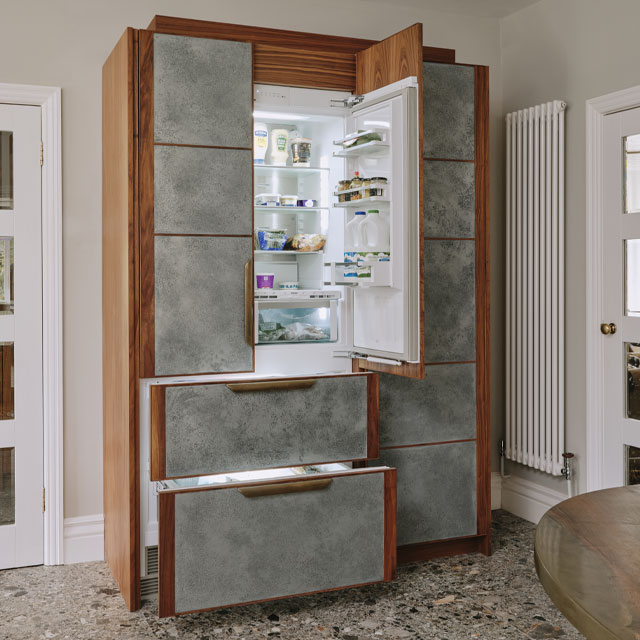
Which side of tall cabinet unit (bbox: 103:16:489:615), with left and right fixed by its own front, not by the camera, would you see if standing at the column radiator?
left

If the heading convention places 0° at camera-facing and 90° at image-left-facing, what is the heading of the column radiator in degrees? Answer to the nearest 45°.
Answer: approximately 45°

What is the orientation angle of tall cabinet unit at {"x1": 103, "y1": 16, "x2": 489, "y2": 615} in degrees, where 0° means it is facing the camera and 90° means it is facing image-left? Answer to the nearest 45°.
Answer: approximately 315°
